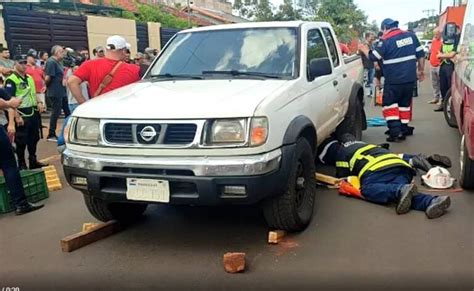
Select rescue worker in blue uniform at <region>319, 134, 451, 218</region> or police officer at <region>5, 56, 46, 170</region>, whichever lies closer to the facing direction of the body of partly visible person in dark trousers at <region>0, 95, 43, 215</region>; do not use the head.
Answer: the rescue worker in blue uniform

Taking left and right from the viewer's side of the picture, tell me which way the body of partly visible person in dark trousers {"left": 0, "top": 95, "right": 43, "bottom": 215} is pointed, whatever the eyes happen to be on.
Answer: facing to the right of the viewer

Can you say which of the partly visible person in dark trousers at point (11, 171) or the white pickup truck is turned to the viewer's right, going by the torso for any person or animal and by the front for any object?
the partly visible person in dark trousers

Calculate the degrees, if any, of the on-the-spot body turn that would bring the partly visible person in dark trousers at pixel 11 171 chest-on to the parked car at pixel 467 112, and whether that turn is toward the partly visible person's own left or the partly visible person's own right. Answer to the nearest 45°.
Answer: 0° — they already face it

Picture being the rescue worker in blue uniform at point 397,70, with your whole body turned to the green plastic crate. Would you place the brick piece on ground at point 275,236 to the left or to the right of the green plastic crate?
left

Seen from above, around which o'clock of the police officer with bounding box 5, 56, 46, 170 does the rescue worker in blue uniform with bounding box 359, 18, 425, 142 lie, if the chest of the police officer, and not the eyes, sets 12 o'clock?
The rescue worker in blue uniform is roughly at 11 o'clock from the police officer.

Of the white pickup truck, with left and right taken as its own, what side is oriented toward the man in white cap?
right

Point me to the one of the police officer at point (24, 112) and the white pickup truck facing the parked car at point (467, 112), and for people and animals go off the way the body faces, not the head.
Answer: the police officer

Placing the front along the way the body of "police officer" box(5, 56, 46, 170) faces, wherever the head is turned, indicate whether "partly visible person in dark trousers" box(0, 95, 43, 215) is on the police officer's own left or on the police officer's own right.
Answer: on the police officer's own right

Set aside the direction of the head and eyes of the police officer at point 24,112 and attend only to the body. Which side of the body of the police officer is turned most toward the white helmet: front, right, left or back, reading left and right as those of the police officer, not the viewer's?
front

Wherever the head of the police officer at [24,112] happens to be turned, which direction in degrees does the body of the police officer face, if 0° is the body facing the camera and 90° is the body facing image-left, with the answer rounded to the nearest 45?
approximately 315°

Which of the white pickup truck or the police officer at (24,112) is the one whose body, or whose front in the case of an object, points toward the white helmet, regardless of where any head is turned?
the police officer

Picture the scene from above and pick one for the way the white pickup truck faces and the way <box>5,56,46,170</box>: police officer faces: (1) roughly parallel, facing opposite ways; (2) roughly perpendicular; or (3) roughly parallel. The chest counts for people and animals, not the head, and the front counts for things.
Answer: roughly perpendicular

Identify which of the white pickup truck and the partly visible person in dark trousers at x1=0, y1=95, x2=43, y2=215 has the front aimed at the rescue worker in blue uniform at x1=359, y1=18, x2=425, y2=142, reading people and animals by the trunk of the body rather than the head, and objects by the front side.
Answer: the partly visible person in dark trousers
